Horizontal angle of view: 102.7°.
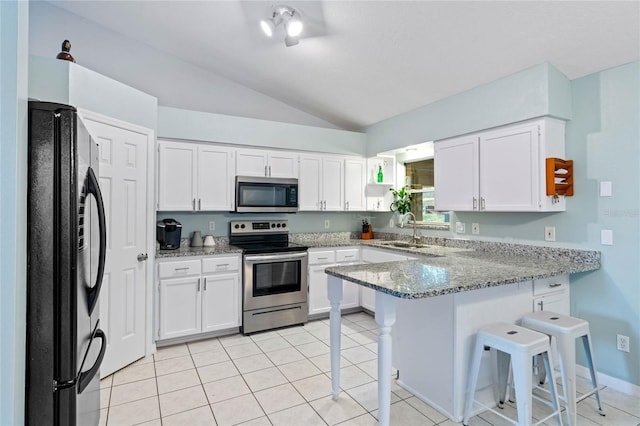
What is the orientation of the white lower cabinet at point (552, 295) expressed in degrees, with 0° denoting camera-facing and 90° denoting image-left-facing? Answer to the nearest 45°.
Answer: approximately 45°

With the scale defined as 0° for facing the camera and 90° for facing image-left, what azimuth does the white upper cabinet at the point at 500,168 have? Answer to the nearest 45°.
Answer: approximately 45°

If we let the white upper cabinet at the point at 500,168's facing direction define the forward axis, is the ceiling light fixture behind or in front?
in front

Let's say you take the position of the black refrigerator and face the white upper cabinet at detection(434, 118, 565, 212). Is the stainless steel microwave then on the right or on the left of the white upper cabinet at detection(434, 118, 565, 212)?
left

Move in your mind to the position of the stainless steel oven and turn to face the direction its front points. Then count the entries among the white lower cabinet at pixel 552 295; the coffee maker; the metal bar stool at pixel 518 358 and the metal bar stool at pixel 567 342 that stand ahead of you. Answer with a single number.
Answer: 3

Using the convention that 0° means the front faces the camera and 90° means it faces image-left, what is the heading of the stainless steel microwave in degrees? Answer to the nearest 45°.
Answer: approximately 0°

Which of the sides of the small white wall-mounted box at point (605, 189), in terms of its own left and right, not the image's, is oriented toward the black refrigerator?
front

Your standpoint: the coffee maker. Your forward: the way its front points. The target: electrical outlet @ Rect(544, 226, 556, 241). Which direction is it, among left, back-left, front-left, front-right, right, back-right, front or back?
front-left

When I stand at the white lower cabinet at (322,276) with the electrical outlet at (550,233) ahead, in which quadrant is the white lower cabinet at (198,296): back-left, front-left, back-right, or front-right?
back-right
